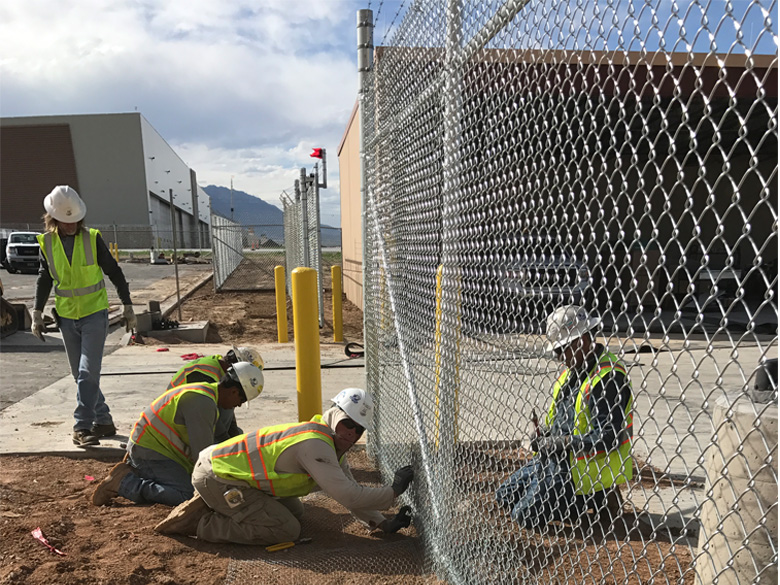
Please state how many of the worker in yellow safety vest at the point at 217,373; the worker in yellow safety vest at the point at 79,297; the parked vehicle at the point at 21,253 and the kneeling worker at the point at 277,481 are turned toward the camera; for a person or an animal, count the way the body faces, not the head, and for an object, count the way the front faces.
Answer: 2

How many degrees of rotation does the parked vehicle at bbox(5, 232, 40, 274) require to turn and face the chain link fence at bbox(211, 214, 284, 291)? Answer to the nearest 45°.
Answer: approximately 45° to its left

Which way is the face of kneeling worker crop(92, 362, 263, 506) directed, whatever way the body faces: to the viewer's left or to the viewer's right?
to the viewer's right

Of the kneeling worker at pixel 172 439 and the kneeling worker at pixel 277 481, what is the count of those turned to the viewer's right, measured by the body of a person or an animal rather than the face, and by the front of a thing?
2

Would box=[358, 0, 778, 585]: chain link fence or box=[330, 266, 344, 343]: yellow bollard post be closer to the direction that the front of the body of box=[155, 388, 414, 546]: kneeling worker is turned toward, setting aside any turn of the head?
the chain link fence

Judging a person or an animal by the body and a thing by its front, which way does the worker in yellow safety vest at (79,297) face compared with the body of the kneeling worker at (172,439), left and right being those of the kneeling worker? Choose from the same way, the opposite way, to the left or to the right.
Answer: to the right

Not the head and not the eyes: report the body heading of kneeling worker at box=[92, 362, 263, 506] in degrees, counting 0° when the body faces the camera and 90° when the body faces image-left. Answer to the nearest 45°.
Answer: approximately 270°

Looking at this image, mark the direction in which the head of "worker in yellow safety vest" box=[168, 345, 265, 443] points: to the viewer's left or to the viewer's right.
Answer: to the viewer's right

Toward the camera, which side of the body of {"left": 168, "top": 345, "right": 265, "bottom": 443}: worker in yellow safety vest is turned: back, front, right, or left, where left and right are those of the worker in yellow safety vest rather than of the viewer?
right

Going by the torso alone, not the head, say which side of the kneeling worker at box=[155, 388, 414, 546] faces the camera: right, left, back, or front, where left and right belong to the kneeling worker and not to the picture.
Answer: right
